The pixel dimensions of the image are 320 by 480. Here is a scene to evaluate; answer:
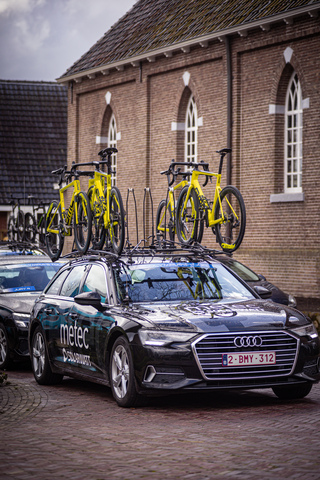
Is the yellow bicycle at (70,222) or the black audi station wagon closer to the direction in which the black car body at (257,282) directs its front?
the black audi station wagon

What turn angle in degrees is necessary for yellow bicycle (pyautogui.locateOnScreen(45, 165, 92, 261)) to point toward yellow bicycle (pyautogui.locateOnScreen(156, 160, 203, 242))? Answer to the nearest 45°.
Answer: approximately 45° to its left

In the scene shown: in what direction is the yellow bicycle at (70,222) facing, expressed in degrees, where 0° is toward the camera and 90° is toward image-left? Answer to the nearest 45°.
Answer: approximately 315°
